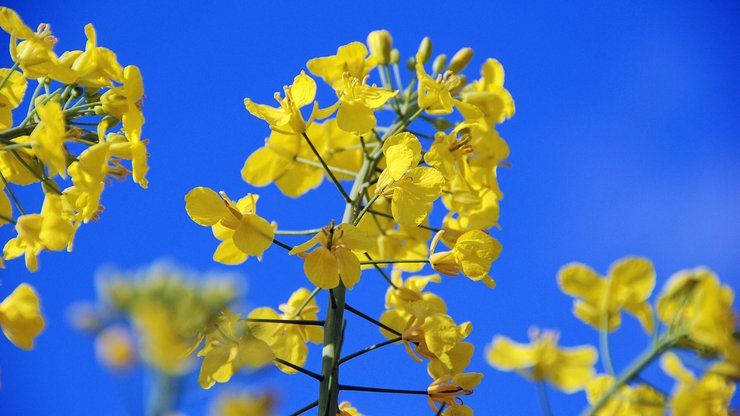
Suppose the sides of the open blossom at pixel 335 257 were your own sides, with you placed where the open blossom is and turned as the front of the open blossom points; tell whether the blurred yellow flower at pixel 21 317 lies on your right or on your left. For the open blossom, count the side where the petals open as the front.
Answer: on your right

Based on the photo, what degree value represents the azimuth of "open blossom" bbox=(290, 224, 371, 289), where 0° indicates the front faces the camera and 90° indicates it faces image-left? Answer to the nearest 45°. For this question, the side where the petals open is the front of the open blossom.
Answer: approximately 0°

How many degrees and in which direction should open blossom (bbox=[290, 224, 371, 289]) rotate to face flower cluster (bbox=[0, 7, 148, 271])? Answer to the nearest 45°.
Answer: approximately 90° to its right

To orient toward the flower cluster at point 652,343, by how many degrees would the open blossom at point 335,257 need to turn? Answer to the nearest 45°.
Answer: approximately 45° to its left
